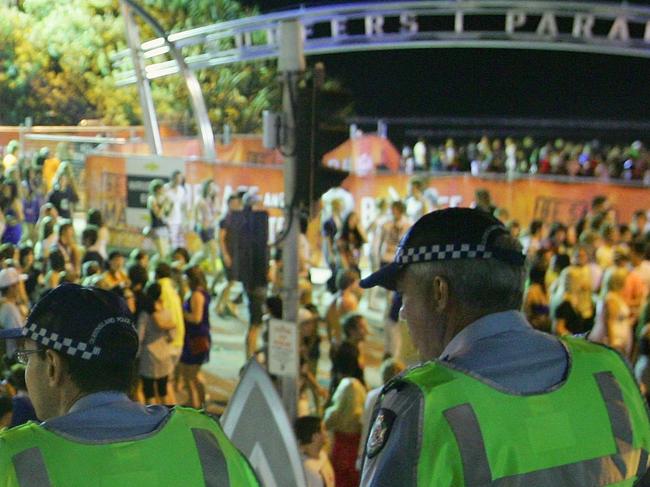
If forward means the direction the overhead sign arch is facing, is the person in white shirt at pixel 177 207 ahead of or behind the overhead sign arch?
ahead

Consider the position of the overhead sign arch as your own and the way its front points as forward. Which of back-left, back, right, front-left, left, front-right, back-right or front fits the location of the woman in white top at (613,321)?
front

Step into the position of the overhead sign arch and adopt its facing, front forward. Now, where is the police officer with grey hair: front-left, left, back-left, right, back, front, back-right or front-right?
front

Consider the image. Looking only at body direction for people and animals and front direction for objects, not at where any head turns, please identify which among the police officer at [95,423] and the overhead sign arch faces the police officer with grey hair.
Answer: the overhead sign arch

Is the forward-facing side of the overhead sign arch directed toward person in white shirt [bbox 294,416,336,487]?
yes

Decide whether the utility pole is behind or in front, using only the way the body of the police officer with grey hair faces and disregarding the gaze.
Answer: in front

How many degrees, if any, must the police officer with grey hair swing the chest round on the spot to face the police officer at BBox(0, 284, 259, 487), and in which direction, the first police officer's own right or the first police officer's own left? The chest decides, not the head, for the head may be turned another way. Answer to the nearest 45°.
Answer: approximately 45° to the first police officer's own left

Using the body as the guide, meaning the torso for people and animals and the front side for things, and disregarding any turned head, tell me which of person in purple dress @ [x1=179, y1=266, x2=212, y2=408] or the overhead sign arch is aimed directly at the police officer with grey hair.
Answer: the overhead sign arch

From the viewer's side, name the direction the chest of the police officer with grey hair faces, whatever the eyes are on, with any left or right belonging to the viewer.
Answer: facing away from the viewer and to the left of the viewer

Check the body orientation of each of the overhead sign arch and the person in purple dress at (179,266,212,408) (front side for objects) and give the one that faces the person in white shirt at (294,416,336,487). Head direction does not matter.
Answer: the overhead sign arch

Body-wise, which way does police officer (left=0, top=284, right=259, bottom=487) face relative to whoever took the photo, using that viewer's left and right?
facing away from the viewer and to the left of the viewer

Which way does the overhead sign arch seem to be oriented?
toward the camera
